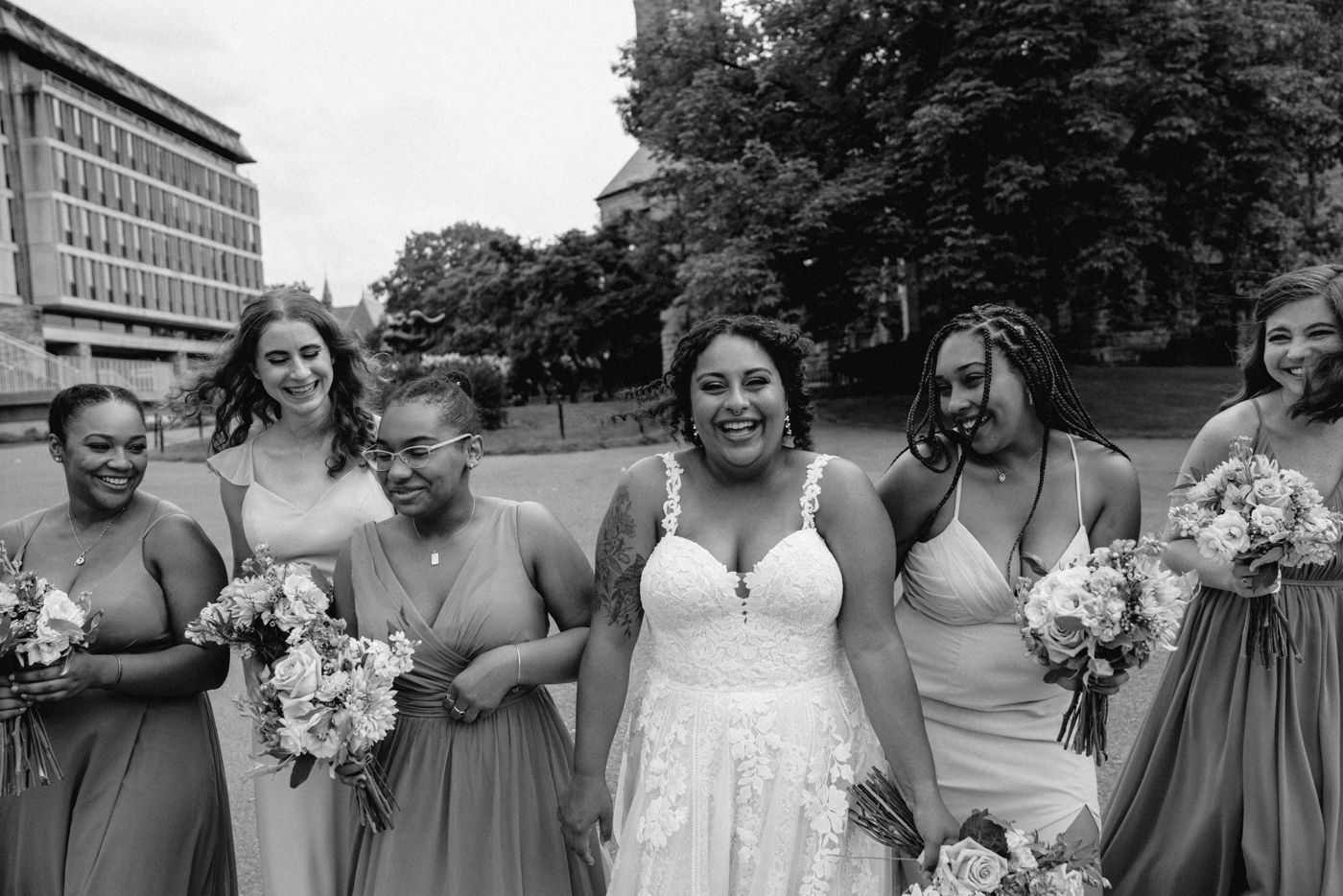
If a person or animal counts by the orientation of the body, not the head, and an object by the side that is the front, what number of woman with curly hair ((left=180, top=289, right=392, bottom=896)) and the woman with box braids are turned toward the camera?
2

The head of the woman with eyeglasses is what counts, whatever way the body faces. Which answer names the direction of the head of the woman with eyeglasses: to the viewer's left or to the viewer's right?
to the viewer's left

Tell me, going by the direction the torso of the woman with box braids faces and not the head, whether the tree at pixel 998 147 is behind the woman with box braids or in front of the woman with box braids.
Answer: behind

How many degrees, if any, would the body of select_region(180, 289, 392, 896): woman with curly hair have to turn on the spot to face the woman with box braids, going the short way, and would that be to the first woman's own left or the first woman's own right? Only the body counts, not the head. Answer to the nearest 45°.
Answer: approximately 45° to the first woman's own left

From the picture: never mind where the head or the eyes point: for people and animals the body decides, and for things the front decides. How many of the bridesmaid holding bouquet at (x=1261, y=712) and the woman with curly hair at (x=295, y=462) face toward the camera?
2

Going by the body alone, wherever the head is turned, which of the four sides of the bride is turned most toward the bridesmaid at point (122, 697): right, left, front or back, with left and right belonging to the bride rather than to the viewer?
right

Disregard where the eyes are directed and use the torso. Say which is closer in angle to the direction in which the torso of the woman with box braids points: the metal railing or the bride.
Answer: the bride

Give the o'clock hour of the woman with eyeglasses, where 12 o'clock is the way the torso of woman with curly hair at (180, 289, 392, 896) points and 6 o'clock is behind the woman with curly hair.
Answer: The woman with eyeglasses is roughly at 11 o'clock from the woman with curly hair.
